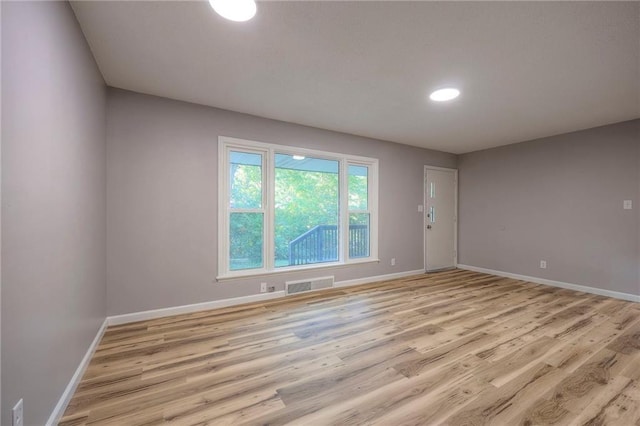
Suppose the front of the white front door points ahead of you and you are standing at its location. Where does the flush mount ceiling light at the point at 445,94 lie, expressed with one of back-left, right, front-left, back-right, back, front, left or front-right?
front-right

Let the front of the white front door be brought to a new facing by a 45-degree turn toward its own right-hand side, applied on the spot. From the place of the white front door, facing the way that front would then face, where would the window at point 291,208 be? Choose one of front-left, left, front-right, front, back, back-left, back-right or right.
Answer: front-right

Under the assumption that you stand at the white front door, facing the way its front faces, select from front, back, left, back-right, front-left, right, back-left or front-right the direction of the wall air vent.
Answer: right

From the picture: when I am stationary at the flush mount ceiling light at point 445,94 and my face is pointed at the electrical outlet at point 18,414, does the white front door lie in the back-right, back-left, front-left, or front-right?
back-right

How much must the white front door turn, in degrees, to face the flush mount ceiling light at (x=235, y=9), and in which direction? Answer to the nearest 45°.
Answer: approximately 45° to its right

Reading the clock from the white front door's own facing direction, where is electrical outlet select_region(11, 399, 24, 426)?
The electrical outlet is roughly at 2 o'clock from the white front door.

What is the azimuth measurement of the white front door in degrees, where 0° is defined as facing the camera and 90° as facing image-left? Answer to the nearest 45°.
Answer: approximately 315°
